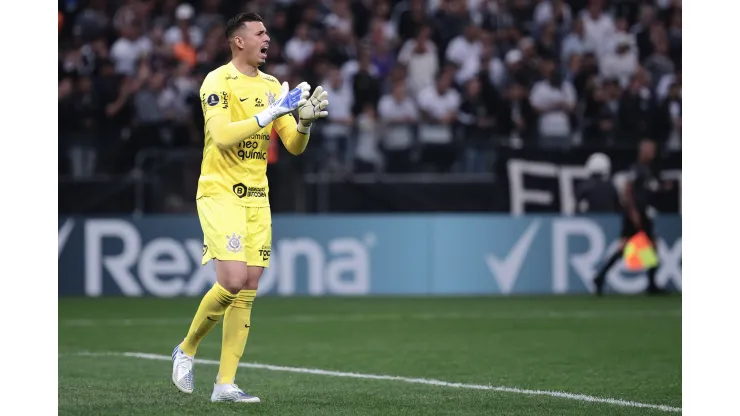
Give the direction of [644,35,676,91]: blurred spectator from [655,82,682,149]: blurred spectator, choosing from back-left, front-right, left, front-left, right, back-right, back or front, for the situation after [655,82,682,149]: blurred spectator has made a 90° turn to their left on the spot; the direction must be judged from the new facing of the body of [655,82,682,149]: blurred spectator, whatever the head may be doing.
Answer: left

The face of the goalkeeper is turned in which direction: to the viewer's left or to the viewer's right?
to the viewer's right

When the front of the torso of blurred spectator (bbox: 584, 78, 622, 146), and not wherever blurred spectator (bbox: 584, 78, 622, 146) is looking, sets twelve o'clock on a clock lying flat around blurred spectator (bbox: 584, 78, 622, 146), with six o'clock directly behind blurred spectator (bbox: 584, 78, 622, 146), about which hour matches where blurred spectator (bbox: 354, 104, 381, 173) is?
blurred spectator (bbox: 354, 104, 381, 173) is roughly at 2 o'clock from blurred spectator (bbox: 584, 78, 622, 146).

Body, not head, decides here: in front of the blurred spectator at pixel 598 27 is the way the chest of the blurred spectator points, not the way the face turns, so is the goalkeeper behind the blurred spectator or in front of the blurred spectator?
in front

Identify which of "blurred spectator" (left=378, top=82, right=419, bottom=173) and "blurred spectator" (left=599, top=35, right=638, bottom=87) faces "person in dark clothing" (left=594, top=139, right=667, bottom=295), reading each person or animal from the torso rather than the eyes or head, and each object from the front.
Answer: "blurred spectator" (left=599, top=35, right=638, bottom=87)

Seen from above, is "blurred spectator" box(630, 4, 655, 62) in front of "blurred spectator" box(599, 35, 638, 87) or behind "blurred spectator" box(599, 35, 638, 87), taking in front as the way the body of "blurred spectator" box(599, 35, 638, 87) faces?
behind

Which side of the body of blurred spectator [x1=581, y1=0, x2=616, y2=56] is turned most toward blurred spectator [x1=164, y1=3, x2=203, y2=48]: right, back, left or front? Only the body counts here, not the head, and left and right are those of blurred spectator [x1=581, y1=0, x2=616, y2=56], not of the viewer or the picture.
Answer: right
